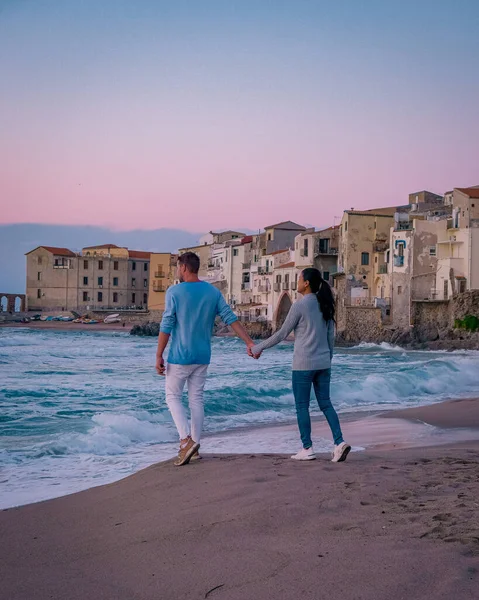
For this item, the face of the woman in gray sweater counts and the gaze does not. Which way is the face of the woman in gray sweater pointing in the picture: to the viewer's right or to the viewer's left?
to the viewer's left

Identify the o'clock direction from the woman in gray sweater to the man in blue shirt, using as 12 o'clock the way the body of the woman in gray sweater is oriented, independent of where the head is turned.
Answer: The man in blue shirt is roughly at 10 o'clock from the woman in gray sweater.

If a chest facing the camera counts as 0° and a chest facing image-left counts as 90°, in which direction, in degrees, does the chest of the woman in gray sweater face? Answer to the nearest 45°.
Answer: approximately 135°
